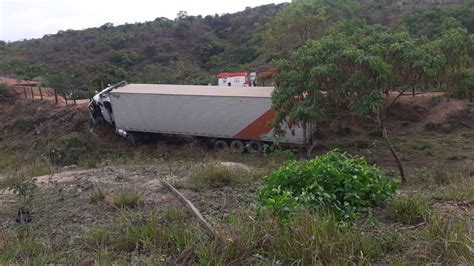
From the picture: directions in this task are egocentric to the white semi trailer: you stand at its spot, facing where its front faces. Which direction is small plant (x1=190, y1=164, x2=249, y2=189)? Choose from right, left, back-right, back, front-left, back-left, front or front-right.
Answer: left

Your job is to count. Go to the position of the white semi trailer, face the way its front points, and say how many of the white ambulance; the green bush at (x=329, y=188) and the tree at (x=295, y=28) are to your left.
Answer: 1

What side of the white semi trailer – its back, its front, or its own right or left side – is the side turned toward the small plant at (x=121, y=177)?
left

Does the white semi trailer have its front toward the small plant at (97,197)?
no

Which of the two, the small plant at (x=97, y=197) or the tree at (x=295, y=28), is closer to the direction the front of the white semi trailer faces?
the small plant

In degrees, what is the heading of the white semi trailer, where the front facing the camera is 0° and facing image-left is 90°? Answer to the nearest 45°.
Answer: approximately 90°

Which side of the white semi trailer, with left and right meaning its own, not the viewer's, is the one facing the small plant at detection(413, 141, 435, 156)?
back

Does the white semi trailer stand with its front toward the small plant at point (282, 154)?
no

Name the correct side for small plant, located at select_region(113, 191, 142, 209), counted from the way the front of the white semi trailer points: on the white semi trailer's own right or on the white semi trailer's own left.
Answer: on the white semi trailer's own left

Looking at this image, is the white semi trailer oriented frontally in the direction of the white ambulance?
no

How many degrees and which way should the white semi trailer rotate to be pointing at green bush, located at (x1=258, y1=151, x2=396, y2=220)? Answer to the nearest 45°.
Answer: approximately 90° to its left

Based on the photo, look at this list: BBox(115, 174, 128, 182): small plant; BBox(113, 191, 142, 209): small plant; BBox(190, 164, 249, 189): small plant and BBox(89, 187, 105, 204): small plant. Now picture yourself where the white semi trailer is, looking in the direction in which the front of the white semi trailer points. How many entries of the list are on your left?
4

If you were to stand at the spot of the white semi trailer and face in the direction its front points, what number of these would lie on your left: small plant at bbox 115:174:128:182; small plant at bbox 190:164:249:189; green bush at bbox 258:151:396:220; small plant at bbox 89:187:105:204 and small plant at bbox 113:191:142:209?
5

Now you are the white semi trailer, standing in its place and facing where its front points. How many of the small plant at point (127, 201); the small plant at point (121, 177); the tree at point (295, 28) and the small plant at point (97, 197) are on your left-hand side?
3

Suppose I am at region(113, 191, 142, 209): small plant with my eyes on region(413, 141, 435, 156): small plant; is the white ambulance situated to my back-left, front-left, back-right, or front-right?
front-left

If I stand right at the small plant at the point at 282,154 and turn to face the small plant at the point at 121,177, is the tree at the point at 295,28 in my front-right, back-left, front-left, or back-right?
back-right
